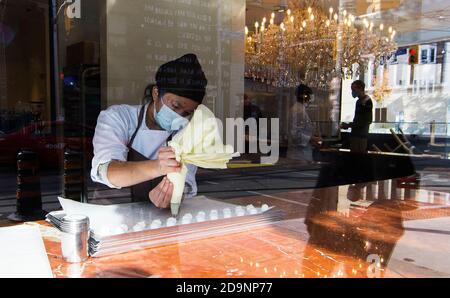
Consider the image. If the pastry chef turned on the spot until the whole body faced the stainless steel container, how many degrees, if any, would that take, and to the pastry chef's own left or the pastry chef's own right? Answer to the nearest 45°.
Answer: approximately 45° to the pastry chef's own right

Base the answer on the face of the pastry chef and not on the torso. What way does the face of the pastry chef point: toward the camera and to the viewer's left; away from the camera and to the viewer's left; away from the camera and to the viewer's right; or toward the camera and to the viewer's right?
toward the camera and to the viewer's right

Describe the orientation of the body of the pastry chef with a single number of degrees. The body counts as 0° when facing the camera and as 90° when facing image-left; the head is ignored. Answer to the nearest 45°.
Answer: approximately 315°
